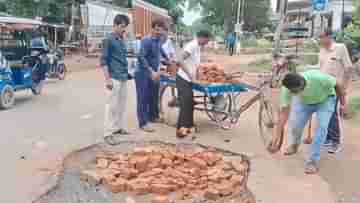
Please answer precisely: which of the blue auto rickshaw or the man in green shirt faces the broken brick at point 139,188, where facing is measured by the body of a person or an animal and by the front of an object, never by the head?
the man in green shirt

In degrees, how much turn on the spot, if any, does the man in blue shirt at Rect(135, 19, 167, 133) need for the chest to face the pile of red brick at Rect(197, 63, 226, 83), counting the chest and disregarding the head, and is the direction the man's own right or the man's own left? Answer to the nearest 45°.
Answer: approximately 45° to the man's own left

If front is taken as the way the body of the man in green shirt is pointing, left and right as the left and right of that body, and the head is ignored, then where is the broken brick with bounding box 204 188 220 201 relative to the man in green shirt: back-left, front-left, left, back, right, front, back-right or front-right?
front

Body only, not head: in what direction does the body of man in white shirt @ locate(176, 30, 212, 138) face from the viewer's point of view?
to the viewer's right

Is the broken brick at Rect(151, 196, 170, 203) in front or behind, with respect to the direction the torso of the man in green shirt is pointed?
in front

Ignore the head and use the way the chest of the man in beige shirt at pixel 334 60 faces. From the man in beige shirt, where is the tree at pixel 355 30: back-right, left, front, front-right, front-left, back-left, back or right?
back-right

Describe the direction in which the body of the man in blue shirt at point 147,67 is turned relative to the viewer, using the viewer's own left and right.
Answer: facing the viewer and to the right of the viewer

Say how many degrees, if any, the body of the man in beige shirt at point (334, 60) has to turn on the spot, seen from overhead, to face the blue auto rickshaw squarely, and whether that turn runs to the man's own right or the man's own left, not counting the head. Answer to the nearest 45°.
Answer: approximately 45° to the man's own right

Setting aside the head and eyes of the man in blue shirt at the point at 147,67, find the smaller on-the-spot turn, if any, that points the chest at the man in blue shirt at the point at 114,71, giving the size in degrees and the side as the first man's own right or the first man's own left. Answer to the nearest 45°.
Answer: approximately 90° to the first man's own right

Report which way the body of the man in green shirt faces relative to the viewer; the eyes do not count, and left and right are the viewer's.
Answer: facing the viewer and to the left of the viewer

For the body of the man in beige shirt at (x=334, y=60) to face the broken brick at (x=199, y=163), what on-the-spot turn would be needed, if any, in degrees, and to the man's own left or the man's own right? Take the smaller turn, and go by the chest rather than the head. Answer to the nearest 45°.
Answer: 0° — they already face it

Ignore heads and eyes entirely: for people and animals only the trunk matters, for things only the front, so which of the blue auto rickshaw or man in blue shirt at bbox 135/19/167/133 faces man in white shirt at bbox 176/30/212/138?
the man in blue shirt

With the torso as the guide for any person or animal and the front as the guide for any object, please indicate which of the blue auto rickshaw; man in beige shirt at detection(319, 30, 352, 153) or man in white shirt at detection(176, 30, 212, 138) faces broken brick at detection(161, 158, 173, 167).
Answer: man in beige shirt at detection(319, 30, 352, 153)

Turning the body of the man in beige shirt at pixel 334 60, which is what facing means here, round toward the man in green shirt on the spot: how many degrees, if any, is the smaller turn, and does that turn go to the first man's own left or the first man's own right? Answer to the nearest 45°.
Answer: approximately 45° to the first man's own left

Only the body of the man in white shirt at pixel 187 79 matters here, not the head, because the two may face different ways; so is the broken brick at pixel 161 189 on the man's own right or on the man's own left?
on the man's own right

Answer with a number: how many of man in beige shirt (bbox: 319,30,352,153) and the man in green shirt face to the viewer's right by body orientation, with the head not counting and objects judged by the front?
0
